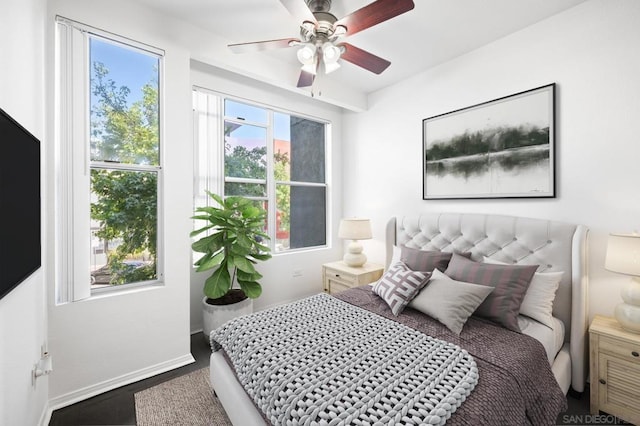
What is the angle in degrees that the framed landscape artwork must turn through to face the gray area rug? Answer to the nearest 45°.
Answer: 0° — it already faces it

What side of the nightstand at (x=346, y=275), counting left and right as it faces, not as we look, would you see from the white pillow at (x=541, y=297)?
left

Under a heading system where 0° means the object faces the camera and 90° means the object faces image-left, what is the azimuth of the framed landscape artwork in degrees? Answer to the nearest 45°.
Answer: approximately 45°

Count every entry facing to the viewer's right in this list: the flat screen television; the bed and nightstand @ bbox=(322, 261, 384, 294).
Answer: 1

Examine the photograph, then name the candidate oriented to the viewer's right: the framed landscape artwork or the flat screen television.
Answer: the flat screen television

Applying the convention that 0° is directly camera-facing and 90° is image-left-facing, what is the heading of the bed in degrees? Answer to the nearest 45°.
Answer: approximately 45°

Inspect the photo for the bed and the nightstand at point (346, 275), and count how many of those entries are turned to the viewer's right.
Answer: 0

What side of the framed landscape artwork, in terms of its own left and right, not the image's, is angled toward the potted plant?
front

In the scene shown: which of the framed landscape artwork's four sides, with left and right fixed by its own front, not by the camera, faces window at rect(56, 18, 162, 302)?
front

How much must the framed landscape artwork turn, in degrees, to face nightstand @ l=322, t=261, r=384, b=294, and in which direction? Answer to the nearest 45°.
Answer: approximately 45° to its right

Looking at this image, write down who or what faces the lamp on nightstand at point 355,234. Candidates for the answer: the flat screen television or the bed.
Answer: the flat screen television

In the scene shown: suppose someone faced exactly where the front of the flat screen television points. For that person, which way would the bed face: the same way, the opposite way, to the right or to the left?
the opposite way

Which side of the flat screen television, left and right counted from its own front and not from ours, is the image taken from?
right
